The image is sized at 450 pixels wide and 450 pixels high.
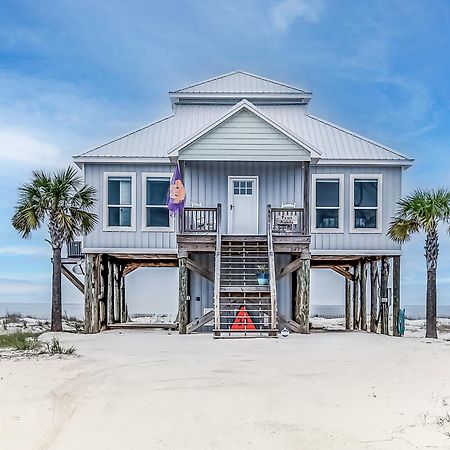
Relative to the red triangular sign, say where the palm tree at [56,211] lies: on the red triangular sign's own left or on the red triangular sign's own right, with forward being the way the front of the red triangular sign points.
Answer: on the red triangular sign's own right

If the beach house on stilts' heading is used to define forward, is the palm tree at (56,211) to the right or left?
on its right

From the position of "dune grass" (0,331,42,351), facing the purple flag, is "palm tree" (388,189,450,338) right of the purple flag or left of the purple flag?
right

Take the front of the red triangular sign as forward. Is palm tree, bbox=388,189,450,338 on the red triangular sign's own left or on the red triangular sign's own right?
on the red triangular sign's own left

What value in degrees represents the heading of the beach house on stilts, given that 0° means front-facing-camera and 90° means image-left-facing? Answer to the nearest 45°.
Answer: approximately 0°

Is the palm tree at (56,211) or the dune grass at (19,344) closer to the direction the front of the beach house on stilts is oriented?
the dune grass

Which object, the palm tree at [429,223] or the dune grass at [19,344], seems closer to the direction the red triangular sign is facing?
the dune grass

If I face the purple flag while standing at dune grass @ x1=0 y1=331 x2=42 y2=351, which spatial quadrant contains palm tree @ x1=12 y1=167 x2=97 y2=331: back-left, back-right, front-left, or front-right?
front-left

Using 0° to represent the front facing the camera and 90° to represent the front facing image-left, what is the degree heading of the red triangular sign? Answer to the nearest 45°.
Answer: approximately 0°
